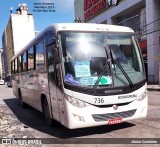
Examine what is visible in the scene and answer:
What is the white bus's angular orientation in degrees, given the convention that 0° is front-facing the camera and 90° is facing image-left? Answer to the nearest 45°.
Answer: approximately 315°
